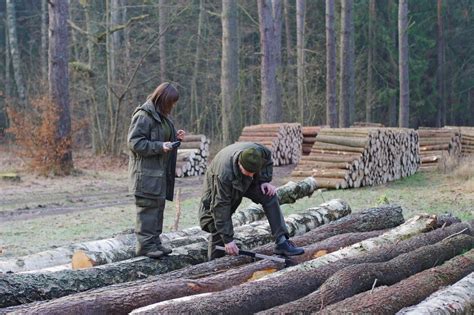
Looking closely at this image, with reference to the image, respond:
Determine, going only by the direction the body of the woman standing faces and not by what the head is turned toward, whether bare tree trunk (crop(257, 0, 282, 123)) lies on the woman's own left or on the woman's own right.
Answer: on the woman's own left

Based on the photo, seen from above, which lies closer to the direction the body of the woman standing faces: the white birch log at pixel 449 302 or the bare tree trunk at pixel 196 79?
the white birch log

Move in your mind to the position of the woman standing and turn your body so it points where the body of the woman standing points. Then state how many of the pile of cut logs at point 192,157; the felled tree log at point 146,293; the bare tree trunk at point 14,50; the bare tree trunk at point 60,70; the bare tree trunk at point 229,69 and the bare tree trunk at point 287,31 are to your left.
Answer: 5

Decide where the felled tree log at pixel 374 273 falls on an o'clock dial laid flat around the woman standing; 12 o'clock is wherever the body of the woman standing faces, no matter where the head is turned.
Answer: The felled tree log is roughly at 1 o'clock from the woman standing.

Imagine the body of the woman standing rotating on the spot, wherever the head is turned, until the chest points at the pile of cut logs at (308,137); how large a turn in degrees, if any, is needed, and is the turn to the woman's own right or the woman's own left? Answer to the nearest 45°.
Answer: approximately 90° to the woman's own left

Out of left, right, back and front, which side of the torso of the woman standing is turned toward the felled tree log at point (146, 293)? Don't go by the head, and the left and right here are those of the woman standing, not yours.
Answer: right

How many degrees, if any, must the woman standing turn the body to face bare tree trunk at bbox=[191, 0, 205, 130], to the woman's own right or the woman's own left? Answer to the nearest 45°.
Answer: approximately 90° to the woman's own left

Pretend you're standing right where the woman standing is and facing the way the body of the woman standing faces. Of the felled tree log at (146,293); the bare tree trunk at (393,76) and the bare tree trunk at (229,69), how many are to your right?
1

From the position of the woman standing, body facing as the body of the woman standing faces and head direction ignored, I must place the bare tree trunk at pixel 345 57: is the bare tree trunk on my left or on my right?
on my left

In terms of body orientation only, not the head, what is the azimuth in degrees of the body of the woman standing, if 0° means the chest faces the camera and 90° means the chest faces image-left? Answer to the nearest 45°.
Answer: approximately 270°

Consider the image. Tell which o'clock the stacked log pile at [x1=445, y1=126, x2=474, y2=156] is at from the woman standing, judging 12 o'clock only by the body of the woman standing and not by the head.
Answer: The stacked log pile is roughly at 10 o'clock from the woman standing.

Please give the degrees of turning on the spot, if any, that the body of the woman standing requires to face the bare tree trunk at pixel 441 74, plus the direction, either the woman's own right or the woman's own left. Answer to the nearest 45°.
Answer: approximately 45° to the woman's own left

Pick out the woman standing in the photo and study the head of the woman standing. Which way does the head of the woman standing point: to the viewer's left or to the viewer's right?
to the viewer's right

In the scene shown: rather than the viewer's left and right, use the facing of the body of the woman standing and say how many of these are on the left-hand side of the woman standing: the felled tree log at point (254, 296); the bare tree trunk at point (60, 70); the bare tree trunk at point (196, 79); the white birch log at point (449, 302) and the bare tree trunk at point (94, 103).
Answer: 3

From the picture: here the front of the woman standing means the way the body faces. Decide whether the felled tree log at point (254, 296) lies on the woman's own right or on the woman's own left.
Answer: on the woman's own right

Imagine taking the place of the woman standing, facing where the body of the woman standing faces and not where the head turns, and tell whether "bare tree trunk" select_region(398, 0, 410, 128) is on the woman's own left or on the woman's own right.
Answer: on the woman's own left

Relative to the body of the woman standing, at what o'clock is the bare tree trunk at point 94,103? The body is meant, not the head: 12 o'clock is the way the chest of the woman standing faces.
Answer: The bare tree trunk is roughly at 9 o'clock from the woman standing.

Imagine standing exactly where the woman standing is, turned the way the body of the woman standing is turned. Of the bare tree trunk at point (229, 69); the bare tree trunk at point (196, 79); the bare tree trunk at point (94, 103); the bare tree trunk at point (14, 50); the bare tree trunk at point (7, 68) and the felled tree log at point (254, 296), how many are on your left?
5
